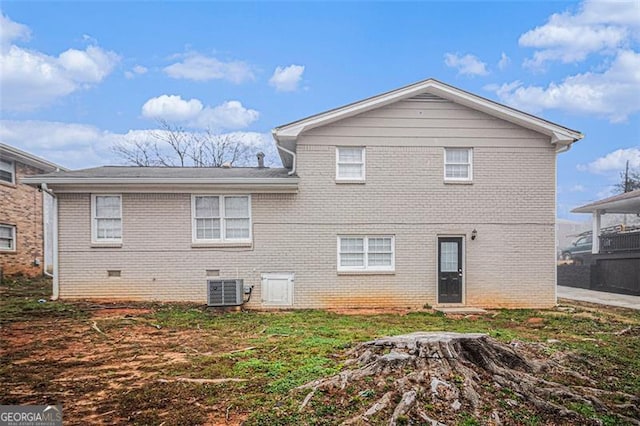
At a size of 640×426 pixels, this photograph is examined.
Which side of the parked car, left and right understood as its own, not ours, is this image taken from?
left

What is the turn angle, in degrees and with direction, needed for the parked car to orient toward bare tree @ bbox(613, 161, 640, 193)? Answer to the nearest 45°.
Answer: approximately 90° to its right

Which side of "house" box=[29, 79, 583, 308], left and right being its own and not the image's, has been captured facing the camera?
back

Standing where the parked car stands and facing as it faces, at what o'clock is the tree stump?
The tree stump is roughly at 9 o'clock from the parked car.

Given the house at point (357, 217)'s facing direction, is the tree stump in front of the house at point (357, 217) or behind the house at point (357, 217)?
behind
